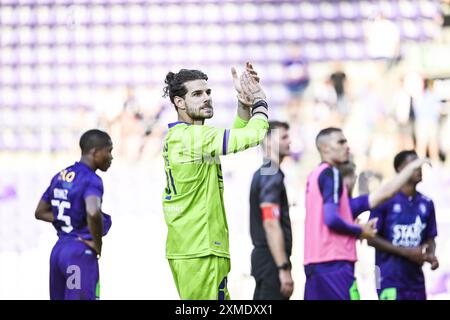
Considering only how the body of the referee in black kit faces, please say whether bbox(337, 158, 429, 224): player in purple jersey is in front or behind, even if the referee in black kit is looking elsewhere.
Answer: in front

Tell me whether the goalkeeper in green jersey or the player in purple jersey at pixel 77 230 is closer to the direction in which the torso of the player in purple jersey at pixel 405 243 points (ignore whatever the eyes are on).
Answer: the goalkeeper in green jersey

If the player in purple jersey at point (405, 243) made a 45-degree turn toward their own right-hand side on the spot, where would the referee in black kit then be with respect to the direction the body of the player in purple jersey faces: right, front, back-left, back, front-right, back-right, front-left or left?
front-right

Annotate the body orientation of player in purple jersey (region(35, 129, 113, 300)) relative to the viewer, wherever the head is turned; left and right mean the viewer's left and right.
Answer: facing away from the viewer and to the right of the viewer

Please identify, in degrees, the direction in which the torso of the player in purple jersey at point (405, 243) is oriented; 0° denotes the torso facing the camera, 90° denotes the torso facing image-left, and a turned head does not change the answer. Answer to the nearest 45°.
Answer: approximately 315°

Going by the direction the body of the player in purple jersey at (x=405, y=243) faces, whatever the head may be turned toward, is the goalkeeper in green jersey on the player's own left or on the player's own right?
on the player's own right

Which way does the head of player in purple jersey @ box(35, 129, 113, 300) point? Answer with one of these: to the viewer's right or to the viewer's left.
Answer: to the viewer's right

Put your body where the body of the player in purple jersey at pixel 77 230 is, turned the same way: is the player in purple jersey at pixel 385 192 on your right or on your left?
on your right

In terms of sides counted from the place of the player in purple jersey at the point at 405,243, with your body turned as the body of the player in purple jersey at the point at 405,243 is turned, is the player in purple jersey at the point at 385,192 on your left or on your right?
on your right

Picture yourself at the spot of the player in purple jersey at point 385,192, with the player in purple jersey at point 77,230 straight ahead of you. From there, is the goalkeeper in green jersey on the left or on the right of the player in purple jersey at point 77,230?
left

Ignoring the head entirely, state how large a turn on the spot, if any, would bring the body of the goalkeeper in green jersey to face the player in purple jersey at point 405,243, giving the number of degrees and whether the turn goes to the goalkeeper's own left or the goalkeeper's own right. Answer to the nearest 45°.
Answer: approximately 45° to the goalkeeper's own left

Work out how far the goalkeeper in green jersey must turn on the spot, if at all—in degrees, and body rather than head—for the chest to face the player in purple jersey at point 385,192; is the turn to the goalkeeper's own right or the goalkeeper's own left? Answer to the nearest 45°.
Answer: approximately 45° to the goalkeeper's own left
